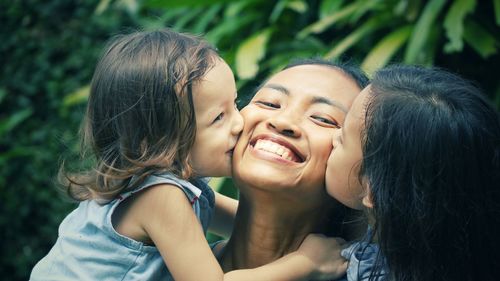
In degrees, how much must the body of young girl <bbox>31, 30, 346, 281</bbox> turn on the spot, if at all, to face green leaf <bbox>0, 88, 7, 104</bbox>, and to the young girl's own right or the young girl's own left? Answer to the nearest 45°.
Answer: approximately 90° to the young girl's own left

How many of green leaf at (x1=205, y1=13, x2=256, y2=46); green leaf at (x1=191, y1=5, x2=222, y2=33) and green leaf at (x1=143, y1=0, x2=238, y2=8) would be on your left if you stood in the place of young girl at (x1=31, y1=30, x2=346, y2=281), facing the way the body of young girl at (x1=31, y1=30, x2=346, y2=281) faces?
3

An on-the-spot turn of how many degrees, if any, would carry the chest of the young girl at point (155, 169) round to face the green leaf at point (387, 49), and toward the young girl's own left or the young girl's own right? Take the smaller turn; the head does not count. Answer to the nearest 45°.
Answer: approximately 45° to the young girl's own left

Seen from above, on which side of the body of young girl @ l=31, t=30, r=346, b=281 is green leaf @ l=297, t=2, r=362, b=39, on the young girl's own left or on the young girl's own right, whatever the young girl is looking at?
on the young girl's own left

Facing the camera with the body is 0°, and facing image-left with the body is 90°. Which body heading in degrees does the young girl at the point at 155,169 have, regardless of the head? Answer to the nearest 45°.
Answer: approximately 270°

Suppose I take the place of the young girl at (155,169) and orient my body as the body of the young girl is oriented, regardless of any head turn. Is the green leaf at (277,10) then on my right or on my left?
on my left

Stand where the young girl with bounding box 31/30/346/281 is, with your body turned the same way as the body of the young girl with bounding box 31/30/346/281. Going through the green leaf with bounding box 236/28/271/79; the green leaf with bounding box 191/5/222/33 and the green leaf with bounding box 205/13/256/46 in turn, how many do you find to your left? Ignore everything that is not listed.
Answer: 3

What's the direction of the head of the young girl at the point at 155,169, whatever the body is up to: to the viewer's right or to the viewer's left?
to the viewer's right
